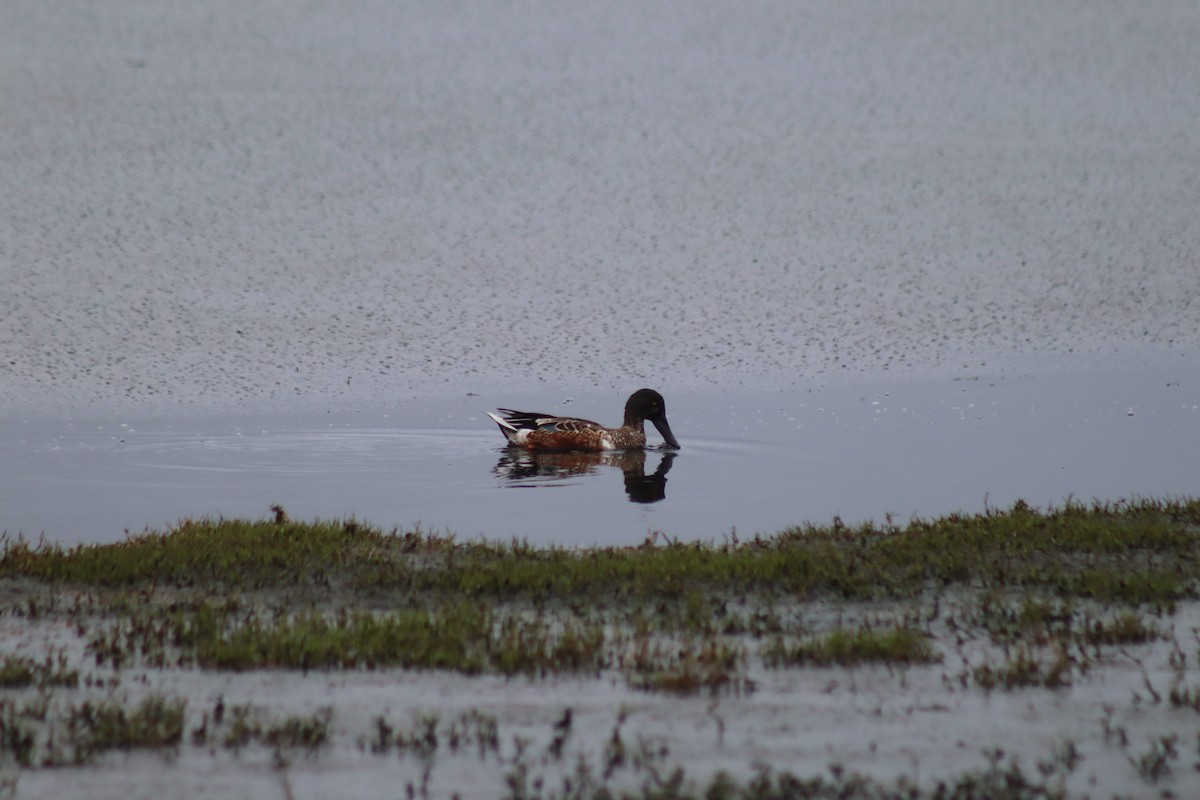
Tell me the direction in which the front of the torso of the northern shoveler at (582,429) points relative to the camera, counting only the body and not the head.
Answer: to the viewer's right
